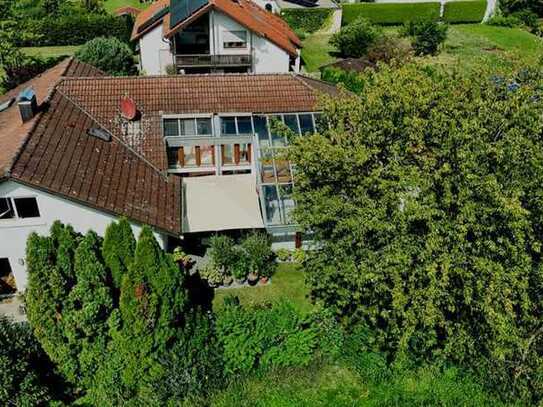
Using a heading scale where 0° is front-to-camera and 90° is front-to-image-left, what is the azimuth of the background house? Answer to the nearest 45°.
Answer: approximately 0°

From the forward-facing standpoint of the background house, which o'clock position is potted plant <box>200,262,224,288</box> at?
The potted plant is roughly at 12 o'clock from the background house.

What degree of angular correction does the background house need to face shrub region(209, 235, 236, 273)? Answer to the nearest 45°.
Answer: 0° — it already faces it

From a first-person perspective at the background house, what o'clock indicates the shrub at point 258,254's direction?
The shrub is roughly at 12 o'clock from the background house.

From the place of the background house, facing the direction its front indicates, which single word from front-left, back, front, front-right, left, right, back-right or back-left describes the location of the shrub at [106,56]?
right

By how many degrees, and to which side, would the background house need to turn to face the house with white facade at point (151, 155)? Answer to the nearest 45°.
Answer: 0° — it already faces it

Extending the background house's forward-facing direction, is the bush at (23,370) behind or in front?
in front

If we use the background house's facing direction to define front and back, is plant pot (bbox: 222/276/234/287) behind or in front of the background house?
in front

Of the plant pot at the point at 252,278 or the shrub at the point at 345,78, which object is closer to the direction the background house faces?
the plant pot

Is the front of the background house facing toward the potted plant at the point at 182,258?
yes
